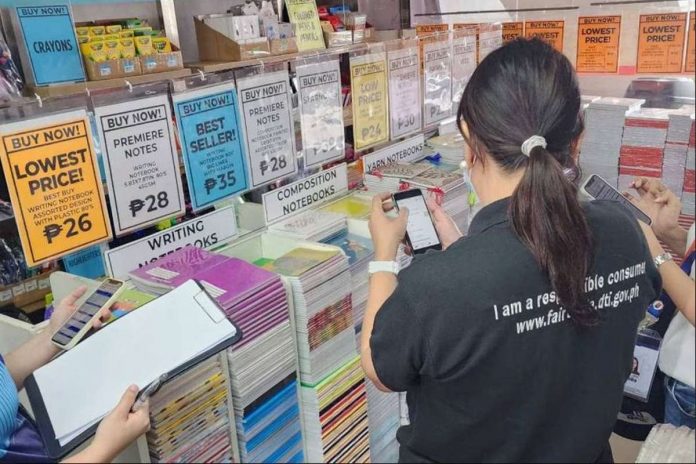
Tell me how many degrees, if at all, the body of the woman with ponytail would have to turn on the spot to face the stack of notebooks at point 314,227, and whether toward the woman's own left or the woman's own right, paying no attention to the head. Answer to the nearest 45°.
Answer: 0° — they already face it

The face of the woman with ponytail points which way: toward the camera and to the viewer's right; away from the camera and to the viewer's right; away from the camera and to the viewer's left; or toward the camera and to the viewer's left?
away from the camera and to the viewer's left

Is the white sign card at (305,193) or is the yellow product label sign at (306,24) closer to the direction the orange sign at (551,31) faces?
the white sign card

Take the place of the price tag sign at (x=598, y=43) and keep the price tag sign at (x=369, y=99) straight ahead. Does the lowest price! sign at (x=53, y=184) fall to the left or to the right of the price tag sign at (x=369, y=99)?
left

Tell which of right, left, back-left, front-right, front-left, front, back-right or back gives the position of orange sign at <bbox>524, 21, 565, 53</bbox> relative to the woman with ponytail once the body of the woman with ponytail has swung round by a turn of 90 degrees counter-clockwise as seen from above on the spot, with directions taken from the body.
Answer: back-right

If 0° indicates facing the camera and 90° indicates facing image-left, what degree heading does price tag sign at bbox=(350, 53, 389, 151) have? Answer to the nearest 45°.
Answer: approximately 315°

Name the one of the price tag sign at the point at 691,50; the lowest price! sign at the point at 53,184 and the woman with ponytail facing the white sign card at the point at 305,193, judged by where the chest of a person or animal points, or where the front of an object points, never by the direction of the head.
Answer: the woman with ponytail

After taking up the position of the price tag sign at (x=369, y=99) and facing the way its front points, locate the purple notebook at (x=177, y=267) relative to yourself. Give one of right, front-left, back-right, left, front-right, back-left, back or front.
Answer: right

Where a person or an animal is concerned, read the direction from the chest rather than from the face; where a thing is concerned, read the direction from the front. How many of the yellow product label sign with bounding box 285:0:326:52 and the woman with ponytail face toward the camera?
1

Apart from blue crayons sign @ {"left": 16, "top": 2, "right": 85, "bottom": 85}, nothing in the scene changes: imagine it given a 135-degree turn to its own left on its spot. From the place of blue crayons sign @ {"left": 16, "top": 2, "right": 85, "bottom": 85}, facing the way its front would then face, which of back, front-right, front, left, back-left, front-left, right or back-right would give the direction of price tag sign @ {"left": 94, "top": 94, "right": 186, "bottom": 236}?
back-right
